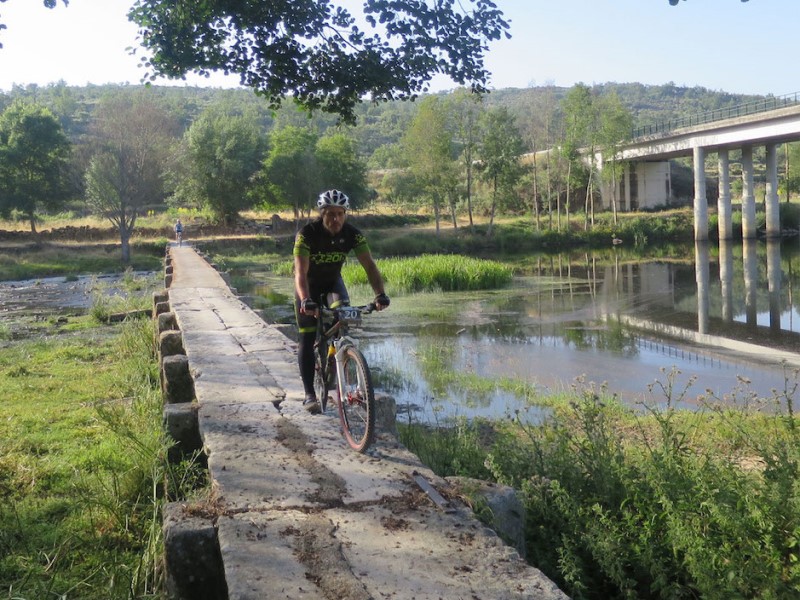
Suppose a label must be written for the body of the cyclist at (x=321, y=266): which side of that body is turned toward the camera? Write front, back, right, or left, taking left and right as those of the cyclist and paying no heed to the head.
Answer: front

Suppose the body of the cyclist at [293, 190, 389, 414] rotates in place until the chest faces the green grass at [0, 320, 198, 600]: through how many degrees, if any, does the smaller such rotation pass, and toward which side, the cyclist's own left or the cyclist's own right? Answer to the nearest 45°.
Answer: approximately 90° to the cyclist's own right

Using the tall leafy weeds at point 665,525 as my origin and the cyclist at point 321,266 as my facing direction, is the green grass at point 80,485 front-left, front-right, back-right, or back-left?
front-left

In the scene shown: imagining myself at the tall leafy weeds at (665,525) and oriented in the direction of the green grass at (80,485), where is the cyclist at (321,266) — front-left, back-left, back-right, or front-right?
front-right

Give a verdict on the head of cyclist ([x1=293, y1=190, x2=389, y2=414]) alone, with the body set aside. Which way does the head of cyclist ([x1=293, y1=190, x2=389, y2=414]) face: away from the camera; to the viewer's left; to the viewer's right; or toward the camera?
toward the camera

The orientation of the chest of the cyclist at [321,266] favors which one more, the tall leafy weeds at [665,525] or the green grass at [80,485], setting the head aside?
the tall leafy weeds

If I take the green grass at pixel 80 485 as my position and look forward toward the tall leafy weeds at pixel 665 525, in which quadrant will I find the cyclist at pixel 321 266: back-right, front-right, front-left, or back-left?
front-left

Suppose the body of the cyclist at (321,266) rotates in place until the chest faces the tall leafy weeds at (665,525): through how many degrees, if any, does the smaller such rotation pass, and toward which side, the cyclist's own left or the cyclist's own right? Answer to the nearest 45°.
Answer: approximately 45° to the cyclist's own left
